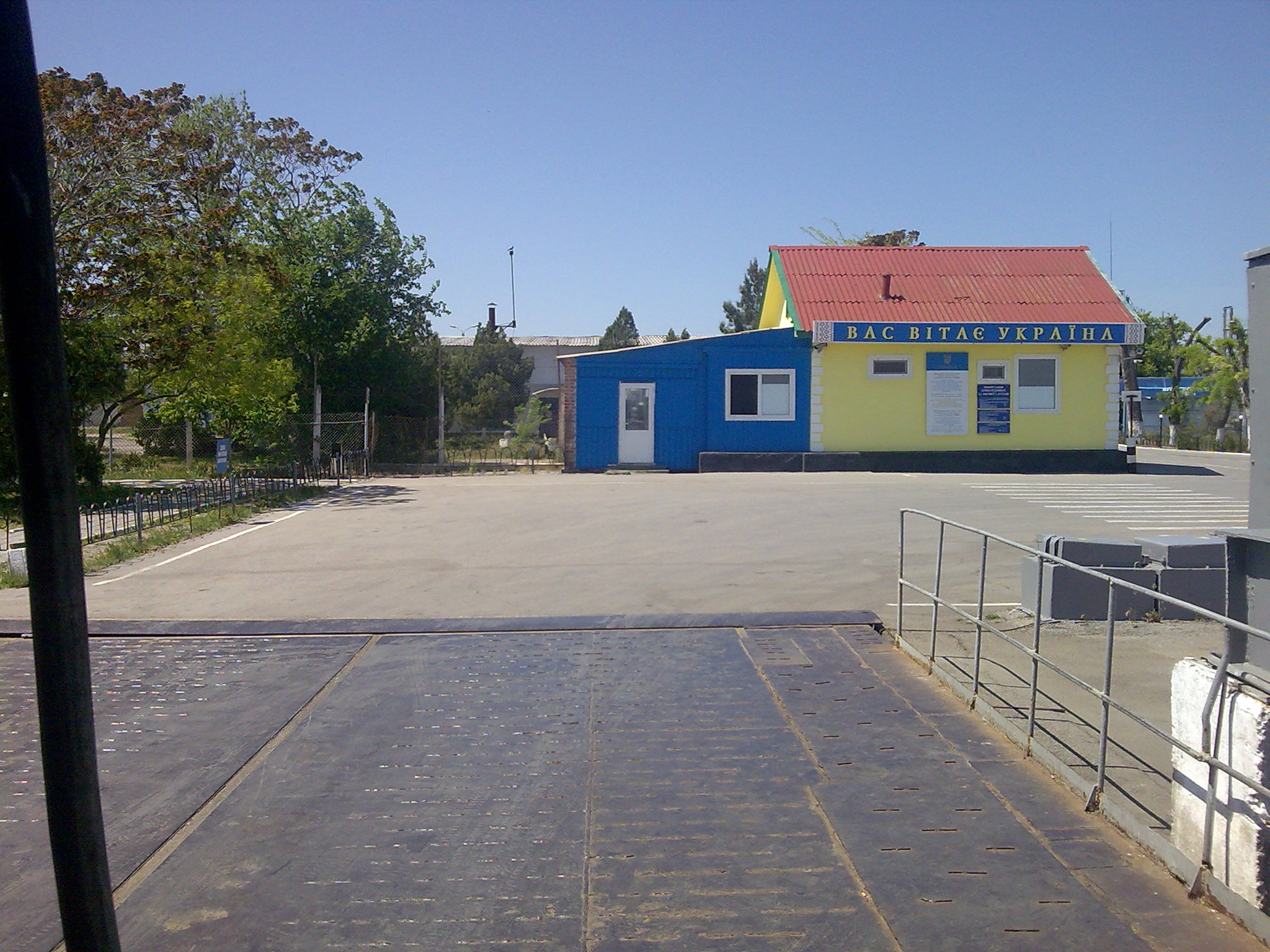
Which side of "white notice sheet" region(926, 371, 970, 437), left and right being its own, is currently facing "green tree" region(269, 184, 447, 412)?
right

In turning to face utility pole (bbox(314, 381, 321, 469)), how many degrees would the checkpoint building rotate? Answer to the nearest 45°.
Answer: approximately 90° to its right

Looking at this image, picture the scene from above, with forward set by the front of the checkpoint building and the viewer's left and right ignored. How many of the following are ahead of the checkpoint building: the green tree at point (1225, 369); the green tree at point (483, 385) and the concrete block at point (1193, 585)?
1

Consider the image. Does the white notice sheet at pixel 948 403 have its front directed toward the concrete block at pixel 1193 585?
yes

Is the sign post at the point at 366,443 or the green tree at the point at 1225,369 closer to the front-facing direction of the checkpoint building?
the sign post

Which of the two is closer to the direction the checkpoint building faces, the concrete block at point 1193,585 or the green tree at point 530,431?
the concrete block

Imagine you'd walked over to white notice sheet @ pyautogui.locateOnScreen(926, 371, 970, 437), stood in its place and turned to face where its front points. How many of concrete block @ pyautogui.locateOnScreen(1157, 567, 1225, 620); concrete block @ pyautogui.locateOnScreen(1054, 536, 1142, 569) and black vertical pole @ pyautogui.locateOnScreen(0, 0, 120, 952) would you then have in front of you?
3

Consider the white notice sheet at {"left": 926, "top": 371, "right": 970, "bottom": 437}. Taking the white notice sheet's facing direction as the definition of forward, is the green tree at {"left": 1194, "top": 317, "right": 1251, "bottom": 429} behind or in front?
behind

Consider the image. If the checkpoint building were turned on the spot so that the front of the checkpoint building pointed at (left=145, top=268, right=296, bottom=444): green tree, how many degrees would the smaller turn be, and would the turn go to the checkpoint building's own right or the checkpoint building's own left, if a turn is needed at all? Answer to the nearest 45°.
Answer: approximately 45° to the checkpoint building's own right

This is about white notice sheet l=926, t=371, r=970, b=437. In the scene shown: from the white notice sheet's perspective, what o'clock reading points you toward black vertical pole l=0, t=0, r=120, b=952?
The black vertical pole is roughly at 12 o'clock from the white notice sheet.

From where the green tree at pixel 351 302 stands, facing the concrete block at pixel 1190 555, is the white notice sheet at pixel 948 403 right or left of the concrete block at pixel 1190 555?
left

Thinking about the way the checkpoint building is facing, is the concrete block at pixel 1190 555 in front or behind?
in front

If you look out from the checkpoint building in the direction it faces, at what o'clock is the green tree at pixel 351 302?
The green tree is roughly at 3 o'clock from the checkpoint building.

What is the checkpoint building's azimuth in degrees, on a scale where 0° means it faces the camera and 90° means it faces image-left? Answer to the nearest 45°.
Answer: approximately 0°

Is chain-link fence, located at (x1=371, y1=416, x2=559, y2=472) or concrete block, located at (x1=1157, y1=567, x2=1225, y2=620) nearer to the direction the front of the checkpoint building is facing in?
the concrete block

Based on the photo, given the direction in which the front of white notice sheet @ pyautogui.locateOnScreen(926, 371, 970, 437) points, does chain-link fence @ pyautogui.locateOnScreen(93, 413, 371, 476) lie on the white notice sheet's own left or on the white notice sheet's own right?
on the white notice sheet's own right

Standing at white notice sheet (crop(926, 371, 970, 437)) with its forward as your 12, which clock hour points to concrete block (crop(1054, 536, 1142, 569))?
The concrete block is roughly at 12 o'clock from the white notice sheet.
